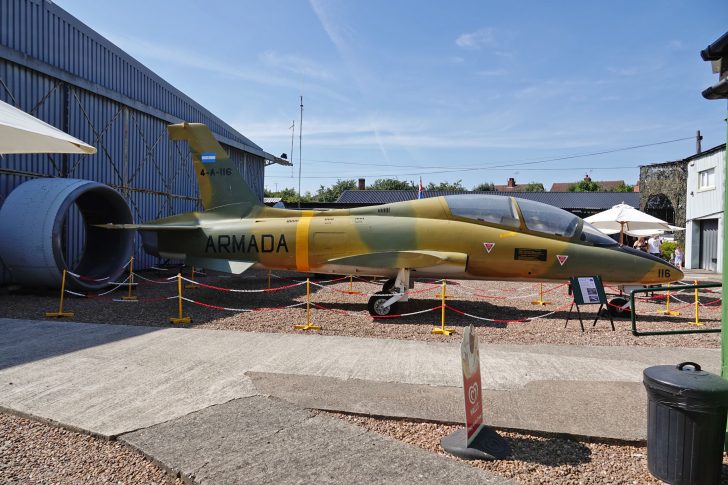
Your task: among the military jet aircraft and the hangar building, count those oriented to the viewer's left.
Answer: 0

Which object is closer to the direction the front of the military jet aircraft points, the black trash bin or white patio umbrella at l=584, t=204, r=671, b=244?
the white patio umbrella

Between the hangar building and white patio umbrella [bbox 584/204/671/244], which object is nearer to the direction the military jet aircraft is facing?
the white patio umbrella

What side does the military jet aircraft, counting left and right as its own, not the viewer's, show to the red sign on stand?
right

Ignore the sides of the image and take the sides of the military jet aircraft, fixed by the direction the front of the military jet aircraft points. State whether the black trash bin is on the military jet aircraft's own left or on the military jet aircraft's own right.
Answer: on the military jet aircraft's own right

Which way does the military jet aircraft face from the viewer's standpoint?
to the viewer's right
